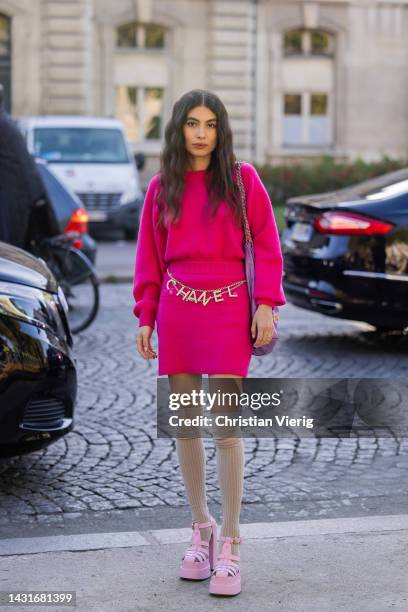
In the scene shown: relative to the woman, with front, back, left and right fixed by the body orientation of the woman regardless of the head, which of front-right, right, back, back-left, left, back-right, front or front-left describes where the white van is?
back

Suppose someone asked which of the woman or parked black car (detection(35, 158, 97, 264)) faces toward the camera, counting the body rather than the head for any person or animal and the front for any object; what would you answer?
the woman

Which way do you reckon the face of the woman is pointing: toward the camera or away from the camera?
toward the camera

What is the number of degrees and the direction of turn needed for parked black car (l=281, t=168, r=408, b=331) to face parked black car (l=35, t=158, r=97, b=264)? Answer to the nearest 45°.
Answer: approximately 90° to its left

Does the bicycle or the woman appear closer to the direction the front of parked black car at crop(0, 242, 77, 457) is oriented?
the woman

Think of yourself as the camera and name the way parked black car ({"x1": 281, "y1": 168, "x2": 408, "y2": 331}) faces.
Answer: facing away from the viewer and to the right of the viewer

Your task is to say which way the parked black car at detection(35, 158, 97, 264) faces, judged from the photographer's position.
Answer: facing away from the viewer and to the left of the viewer

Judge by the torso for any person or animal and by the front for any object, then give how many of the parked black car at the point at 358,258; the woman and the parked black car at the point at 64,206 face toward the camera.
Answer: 1

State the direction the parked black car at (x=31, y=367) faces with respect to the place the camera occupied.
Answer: facing the viewer and to the right of the viewer

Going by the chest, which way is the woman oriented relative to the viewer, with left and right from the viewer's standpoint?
facing the viewer

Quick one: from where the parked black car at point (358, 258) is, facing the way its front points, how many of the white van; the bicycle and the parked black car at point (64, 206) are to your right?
0

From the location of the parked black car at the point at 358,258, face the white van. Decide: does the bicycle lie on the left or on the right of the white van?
left

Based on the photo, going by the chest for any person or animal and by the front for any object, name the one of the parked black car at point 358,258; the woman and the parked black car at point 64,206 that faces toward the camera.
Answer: the woman

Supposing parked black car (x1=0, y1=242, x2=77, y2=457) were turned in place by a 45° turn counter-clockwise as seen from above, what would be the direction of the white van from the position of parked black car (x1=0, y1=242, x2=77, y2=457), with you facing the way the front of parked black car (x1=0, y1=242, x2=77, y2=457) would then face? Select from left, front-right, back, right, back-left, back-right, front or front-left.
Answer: left

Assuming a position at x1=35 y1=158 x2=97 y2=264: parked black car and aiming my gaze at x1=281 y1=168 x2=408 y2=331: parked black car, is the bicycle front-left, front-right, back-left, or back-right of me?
front-right

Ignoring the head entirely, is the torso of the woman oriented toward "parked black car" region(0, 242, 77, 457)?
no

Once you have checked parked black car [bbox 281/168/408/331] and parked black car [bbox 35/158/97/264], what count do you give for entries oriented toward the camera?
0
